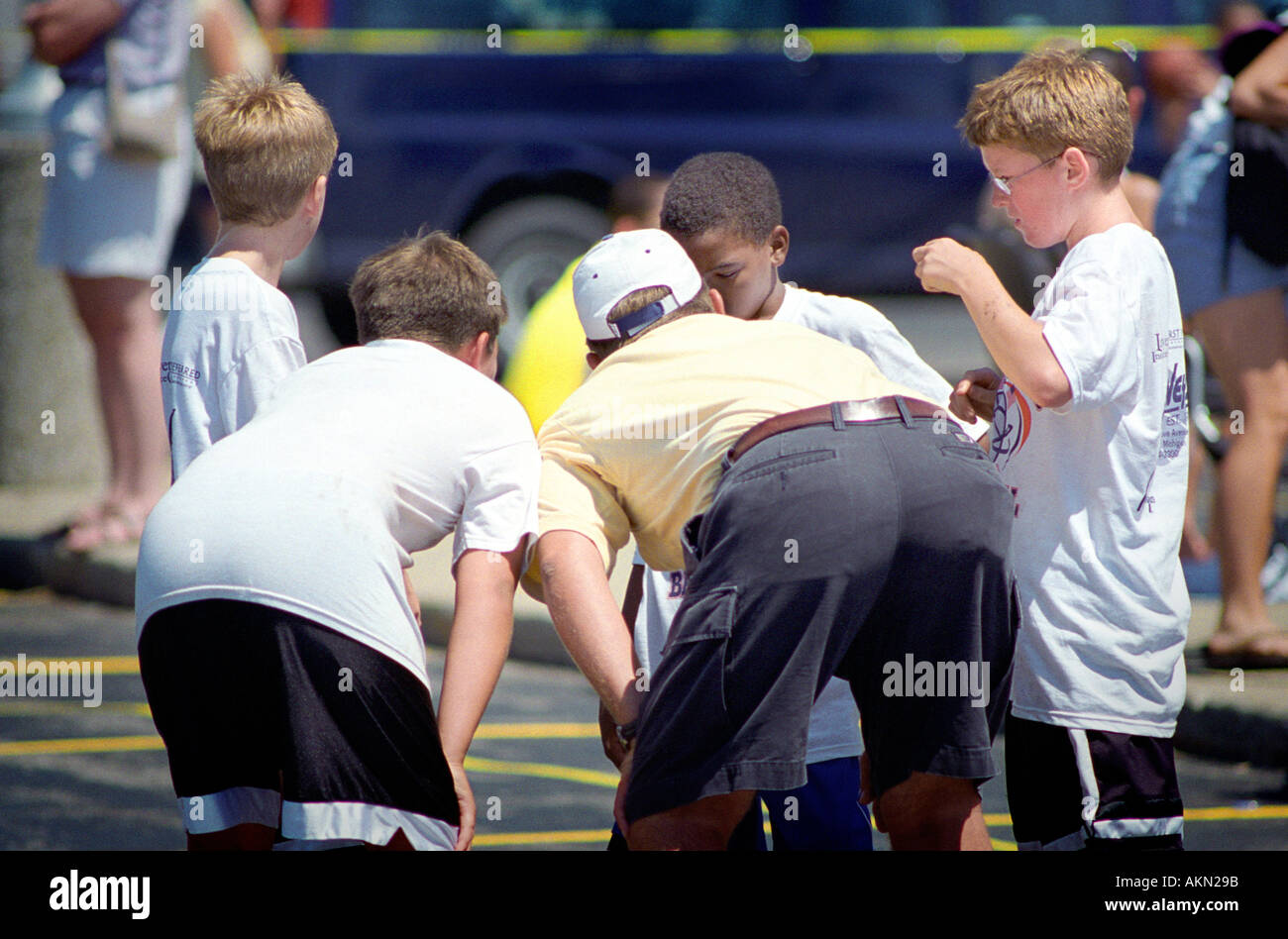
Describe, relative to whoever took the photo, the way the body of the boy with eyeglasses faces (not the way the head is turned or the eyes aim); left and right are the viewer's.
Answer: facing to the left of the viewer

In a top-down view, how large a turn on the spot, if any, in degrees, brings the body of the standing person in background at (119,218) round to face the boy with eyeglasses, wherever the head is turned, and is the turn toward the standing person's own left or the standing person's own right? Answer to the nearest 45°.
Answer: approximately 45° to the standing person's own left

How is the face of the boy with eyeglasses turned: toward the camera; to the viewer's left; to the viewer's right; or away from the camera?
to the viewer's left

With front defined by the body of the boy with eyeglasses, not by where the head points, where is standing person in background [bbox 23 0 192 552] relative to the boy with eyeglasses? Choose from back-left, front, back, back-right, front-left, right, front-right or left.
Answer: front-right

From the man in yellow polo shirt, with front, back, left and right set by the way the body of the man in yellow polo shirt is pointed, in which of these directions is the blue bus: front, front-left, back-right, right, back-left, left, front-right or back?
front-right

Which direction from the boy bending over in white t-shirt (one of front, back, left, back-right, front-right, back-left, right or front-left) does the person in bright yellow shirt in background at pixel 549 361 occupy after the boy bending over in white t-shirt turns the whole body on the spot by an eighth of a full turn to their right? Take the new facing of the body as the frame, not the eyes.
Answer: left

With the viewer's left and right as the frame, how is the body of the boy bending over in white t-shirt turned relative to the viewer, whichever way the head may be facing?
facing away from the viewer and to the right of the viewer

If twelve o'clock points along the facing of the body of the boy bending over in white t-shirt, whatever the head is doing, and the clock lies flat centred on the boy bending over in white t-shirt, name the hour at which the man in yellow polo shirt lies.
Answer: The man in yellow polo shirt is roughly at 2 o'clock from the boy bending over in white t-shirt.
